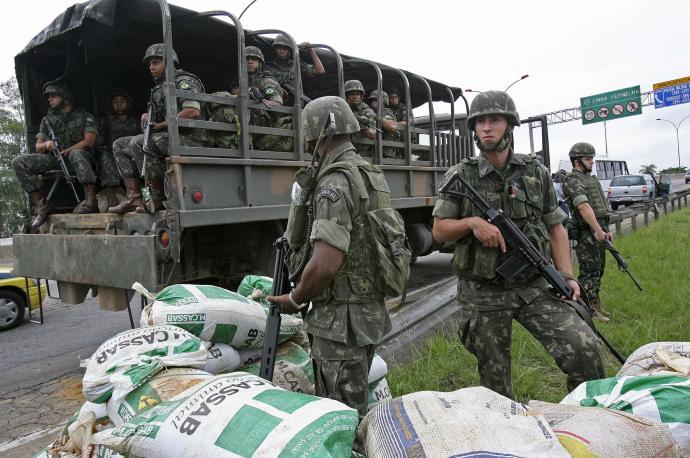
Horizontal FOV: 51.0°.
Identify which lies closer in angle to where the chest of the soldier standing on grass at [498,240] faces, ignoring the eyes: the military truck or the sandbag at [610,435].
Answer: the sandbag

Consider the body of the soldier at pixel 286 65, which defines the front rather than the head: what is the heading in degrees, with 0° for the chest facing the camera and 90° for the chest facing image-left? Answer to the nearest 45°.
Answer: approximately 0°

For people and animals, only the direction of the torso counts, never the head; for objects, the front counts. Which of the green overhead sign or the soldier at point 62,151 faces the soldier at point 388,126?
the green overhead sign

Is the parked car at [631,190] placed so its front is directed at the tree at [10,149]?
no

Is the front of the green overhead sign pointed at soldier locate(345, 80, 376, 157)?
yes

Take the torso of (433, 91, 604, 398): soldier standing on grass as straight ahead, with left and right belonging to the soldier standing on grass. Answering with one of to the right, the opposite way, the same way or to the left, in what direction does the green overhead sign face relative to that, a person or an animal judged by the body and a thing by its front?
the same way

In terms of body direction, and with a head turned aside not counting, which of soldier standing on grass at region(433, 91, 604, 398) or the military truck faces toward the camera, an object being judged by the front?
the soldier standing on grass

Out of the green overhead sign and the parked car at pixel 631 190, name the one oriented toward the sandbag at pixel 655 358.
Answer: the green overhead sign

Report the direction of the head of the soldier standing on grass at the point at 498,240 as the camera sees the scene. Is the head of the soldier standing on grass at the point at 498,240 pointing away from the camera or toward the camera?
toward the camera

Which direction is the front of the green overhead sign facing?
toward the camera

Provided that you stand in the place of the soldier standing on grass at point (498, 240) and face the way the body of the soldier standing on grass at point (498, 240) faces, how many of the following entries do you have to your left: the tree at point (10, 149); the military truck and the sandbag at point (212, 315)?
0

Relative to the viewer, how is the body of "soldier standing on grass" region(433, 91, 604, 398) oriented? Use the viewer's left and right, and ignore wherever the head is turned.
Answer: facing the viewer

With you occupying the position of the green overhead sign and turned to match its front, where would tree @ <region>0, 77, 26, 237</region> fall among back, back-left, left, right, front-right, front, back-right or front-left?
front-right
